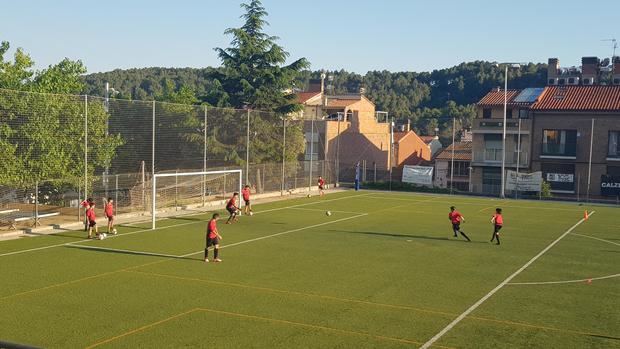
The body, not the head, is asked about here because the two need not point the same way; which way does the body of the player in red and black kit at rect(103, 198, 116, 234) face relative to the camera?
to the viewer's right

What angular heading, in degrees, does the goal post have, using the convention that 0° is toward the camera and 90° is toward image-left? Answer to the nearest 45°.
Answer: approximately 315°

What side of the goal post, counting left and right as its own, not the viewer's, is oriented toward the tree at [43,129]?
right

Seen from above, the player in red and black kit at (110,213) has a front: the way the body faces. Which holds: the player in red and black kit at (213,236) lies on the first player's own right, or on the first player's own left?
on the first player's own right
